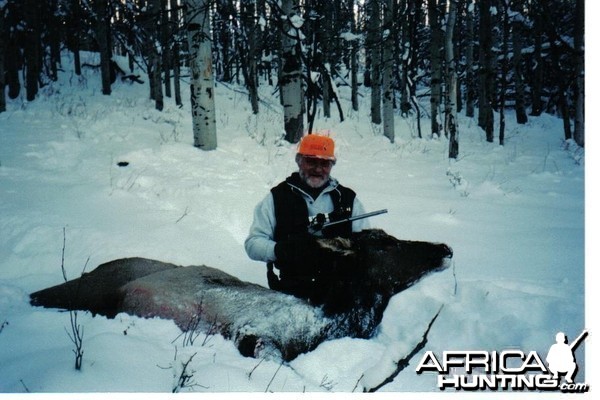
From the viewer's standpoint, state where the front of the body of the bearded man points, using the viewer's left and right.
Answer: facing the viewer

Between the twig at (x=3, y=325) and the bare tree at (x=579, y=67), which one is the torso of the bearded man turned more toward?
the twig

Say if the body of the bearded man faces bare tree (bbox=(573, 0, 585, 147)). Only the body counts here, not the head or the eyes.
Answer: no

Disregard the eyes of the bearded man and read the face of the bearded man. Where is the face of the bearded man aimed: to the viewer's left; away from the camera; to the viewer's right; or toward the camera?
toward the camera

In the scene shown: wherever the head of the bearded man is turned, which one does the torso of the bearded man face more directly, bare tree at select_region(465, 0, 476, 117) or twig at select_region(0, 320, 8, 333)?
the twig

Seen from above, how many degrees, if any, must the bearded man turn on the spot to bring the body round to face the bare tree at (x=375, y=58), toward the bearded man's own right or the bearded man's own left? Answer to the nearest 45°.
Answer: approximately 180°

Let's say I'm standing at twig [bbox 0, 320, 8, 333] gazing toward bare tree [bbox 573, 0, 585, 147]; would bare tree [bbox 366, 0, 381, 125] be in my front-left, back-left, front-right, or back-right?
front-left

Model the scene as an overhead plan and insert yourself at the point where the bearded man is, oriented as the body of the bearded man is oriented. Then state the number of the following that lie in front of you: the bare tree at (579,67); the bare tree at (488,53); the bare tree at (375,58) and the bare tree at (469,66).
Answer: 0

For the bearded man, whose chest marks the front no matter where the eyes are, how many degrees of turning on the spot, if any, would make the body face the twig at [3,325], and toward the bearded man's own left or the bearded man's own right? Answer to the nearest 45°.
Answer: approximately 45° to the bearded man's own right
